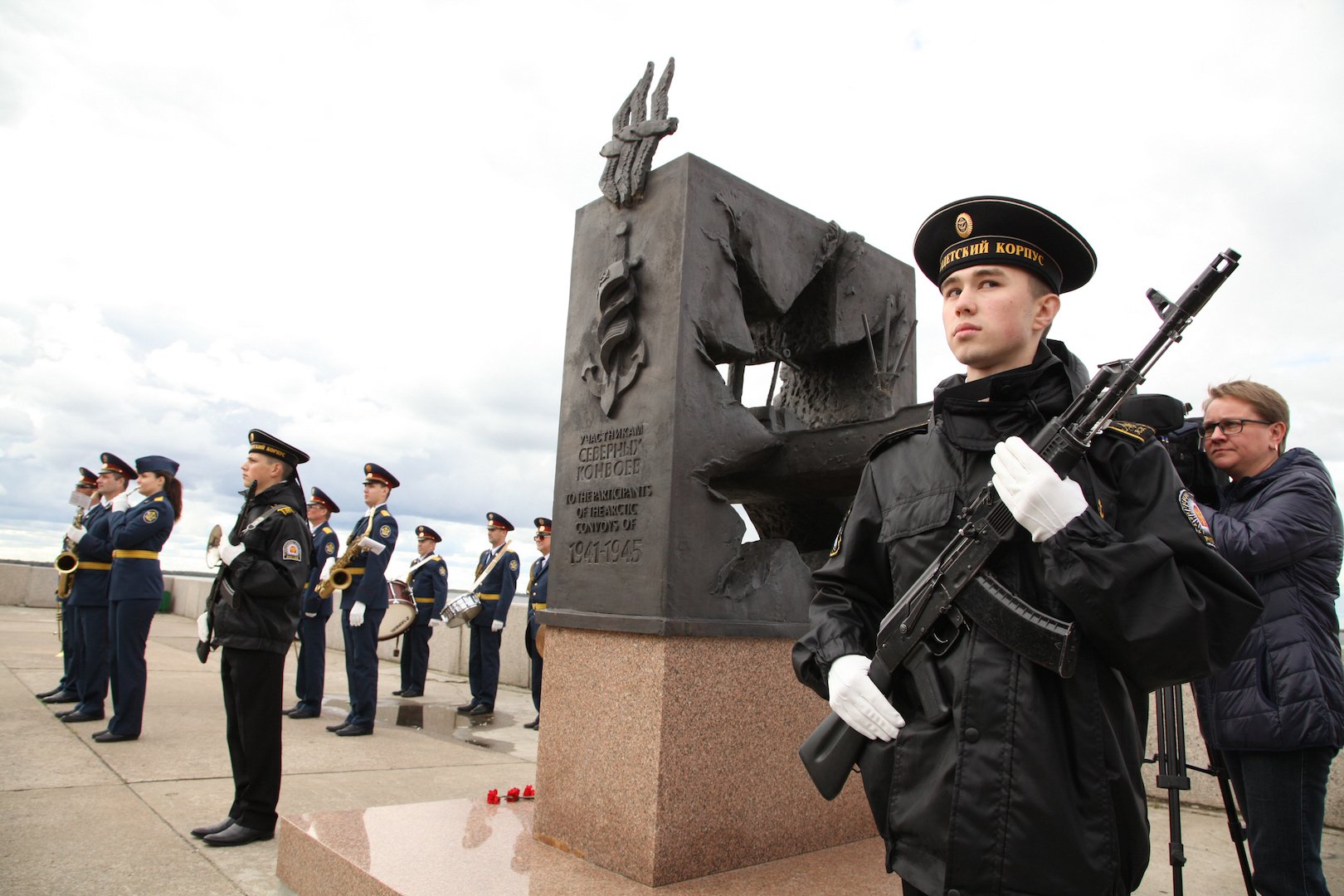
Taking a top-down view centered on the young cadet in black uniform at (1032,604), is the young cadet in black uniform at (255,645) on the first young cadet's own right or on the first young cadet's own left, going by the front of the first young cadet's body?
on the first young cadet's own right

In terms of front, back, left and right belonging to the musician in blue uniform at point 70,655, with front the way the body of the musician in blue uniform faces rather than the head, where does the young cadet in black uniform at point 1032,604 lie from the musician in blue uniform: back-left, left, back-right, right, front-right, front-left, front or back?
left

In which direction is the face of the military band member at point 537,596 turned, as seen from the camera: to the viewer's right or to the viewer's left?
to the viewer's left

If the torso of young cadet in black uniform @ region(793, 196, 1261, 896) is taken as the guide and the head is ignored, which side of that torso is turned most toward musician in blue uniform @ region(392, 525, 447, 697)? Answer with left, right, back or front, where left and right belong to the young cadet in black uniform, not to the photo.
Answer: right
